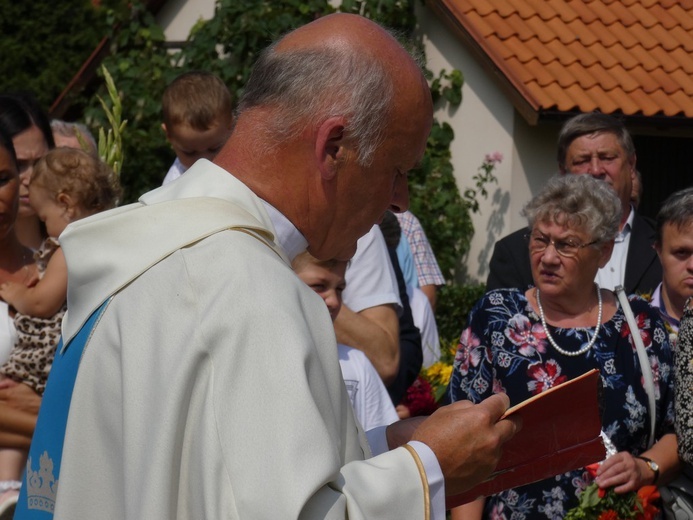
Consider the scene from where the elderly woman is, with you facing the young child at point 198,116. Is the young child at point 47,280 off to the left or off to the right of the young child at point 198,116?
left

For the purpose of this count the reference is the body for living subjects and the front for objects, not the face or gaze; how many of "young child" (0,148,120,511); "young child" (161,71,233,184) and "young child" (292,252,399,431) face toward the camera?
2

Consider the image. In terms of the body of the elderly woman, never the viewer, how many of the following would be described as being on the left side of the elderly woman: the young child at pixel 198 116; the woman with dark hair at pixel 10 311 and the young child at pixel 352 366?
0

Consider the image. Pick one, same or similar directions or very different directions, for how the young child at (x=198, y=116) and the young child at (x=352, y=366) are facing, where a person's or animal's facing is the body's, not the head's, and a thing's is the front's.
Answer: same or similar directions

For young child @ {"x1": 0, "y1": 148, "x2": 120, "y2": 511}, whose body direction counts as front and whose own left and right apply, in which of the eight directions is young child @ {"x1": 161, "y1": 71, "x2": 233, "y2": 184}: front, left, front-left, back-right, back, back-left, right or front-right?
back-right

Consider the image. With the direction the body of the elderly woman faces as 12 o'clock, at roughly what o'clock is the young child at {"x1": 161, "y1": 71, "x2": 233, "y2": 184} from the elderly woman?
The young child is roughly at 4 o'clock from the elderly woman.

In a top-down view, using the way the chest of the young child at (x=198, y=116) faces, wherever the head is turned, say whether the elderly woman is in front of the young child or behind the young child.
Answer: in front

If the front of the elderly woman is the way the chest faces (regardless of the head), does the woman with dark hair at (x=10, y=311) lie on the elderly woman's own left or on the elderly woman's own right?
on the elderly woman's own right

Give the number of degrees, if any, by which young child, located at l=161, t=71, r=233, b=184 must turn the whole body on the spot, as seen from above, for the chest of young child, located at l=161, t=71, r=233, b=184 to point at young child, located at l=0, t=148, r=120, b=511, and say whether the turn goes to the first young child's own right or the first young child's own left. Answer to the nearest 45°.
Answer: approximately 45° to the first young child's own right

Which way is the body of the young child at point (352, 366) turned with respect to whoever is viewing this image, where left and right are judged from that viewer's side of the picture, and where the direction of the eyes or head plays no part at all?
facing the viewer

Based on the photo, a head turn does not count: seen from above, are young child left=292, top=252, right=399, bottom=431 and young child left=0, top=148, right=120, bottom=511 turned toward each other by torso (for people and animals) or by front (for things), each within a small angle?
no

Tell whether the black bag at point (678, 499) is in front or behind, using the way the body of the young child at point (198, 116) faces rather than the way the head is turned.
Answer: in front

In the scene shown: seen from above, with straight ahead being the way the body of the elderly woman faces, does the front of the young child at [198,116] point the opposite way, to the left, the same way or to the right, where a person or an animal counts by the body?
the same way

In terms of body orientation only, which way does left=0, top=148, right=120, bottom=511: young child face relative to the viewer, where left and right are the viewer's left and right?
facing to the left of the viewer

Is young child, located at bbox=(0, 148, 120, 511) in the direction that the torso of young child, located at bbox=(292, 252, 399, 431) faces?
no

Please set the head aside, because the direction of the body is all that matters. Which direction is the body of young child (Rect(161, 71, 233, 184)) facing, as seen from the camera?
toward the camera
